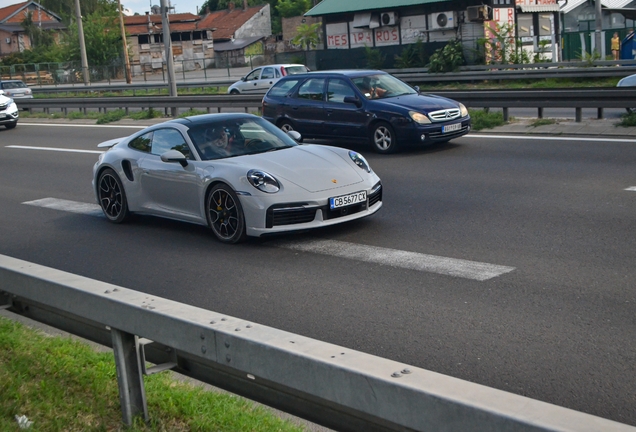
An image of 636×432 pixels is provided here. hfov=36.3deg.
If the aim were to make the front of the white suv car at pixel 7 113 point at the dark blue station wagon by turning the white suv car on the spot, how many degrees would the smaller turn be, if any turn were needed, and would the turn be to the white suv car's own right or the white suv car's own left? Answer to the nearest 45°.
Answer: approximately 45° to the white suv car's own right

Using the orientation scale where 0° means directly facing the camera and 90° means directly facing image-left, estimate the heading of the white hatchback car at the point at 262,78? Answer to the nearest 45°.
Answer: approximately 135°

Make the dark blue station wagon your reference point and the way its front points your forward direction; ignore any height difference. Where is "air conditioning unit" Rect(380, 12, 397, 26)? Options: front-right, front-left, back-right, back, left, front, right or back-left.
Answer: back-left

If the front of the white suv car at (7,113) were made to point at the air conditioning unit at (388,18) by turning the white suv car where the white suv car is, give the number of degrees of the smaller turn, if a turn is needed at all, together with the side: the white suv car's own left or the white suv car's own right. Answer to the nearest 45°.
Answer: approximately 90° to the white suv car's own left

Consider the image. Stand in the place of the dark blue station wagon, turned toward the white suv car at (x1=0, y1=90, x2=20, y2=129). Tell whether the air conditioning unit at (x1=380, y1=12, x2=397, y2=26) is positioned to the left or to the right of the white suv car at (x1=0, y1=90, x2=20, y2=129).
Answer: right

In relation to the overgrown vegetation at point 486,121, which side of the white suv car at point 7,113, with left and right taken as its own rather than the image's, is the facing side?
front

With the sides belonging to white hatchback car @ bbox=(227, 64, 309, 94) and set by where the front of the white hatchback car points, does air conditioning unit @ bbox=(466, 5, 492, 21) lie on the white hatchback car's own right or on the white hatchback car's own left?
on the white hatchback car's own right

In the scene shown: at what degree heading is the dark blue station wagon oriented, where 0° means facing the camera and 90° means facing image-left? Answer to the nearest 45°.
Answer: approximately 315°

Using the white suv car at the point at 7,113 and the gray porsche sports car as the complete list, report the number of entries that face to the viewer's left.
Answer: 0

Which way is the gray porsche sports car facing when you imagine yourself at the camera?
facing the viewer and to the right of the viewer
